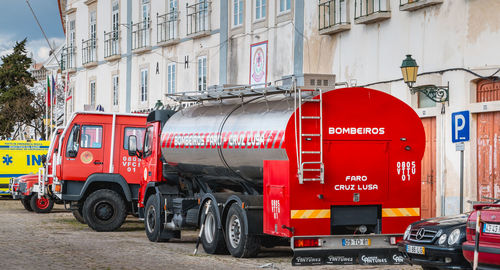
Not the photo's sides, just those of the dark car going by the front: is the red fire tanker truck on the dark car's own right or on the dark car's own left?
on the dark car's own right

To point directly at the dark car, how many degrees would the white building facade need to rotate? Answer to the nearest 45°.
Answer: approximately 45° to its left

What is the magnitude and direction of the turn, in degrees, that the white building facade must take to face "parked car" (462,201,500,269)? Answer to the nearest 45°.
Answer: approximately 45° to its left

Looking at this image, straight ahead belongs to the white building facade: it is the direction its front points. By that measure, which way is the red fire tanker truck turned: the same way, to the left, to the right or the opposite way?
to the right

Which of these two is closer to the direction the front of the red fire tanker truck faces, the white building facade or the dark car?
the white building facade

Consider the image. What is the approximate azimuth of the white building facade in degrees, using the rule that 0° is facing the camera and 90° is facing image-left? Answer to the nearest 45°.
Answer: approximately 45°
